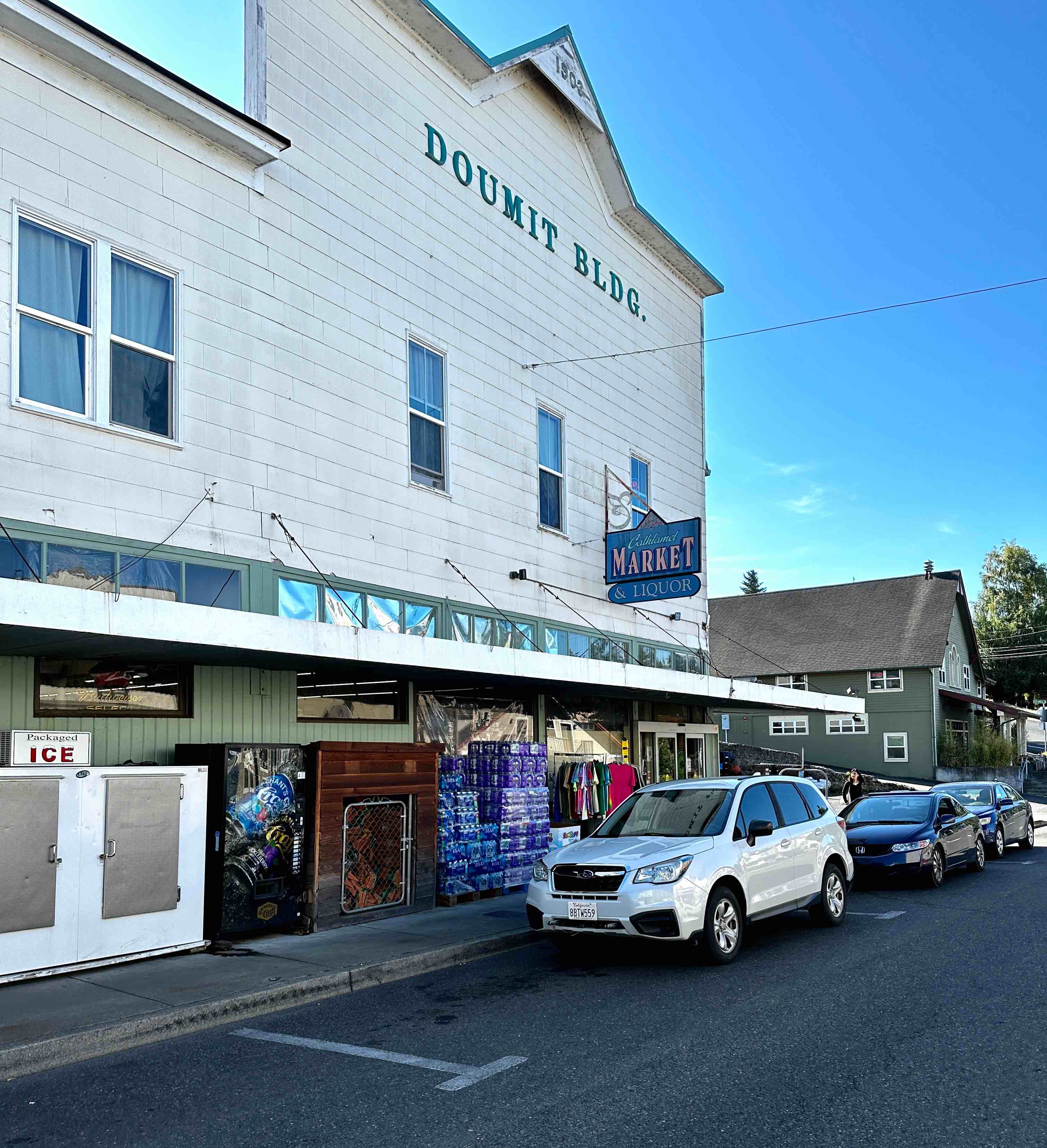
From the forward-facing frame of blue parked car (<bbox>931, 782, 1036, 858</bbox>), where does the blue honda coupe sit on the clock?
The blue honda coupe is roughly at 11 o'clock from the blue parked car.

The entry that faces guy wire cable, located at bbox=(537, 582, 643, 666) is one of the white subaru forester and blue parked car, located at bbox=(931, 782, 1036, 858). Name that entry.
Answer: the blue parked car

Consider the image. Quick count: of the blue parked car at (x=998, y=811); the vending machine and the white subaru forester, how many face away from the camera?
0

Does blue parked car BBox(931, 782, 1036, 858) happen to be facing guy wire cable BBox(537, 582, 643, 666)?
yes

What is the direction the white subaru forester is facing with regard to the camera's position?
facing the viewer and to the left of the viewer

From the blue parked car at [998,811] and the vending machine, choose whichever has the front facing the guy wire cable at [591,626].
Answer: the blue parked car

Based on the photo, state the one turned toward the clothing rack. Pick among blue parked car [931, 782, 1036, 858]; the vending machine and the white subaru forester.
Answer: the blue parked car

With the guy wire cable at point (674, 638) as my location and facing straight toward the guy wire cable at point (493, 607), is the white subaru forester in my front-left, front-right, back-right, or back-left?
front-left

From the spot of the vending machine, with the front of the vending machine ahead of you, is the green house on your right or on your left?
on your left

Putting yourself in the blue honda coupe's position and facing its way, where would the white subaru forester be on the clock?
The white subaru forester is roughly at 11 o'clock from the blue honda coupe.

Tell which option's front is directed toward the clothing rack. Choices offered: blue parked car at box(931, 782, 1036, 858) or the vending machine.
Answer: the blue parked car

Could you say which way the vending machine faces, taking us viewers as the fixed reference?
facing the viewer and to the right of the viewer

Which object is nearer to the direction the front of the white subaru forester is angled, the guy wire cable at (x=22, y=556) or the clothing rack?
the guy wire cable

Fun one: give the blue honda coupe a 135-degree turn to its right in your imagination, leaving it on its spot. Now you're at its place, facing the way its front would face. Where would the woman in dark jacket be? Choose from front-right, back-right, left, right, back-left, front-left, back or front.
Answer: front

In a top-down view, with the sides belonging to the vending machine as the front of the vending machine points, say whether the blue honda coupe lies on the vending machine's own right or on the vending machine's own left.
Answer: on the vending machine's own left

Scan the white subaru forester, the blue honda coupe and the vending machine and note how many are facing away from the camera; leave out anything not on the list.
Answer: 0
